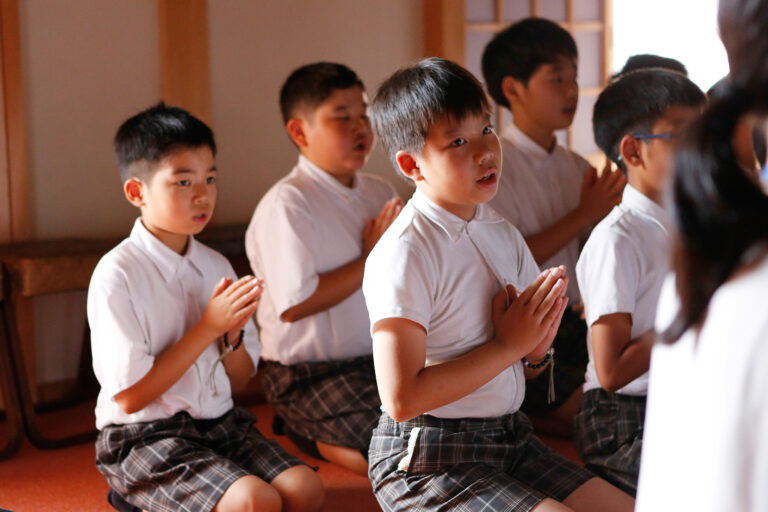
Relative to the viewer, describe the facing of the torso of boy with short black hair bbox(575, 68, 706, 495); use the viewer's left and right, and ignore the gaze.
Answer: facing to the right of the viewer

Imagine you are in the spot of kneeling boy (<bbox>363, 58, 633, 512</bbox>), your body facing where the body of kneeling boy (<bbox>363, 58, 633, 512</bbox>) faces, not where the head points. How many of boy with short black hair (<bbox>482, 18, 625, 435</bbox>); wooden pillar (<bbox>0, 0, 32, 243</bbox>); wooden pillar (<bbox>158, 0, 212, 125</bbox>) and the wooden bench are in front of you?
0

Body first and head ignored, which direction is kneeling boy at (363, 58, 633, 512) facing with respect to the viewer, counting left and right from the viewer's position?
facing the viewer and to the right of the viewer

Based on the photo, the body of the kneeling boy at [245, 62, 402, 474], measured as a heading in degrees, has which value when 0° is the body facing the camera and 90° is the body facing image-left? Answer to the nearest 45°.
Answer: approximately 315°

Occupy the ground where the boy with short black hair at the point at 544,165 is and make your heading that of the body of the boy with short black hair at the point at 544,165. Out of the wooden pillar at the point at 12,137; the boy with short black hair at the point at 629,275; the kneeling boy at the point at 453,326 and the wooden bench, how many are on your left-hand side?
0

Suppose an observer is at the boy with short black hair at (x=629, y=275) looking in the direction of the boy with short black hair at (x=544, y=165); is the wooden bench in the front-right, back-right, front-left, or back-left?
front-left

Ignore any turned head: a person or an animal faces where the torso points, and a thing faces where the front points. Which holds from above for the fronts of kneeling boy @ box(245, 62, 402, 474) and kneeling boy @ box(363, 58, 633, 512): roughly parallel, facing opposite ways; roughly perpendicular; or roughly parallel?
roughly parallel

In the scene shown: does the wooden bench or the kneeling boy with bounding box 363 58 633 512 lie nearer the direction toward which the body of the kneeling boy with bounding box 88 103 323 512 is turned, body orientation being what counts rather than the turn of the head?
the kneeling boy

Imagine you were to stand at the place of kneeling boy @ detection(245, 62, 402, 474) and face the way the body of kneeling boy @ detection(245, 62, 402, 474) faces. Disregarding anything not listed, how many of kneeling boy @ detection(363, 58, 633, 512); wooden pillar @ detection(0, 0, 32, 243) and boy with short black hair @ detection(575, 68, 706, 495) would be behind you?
1
